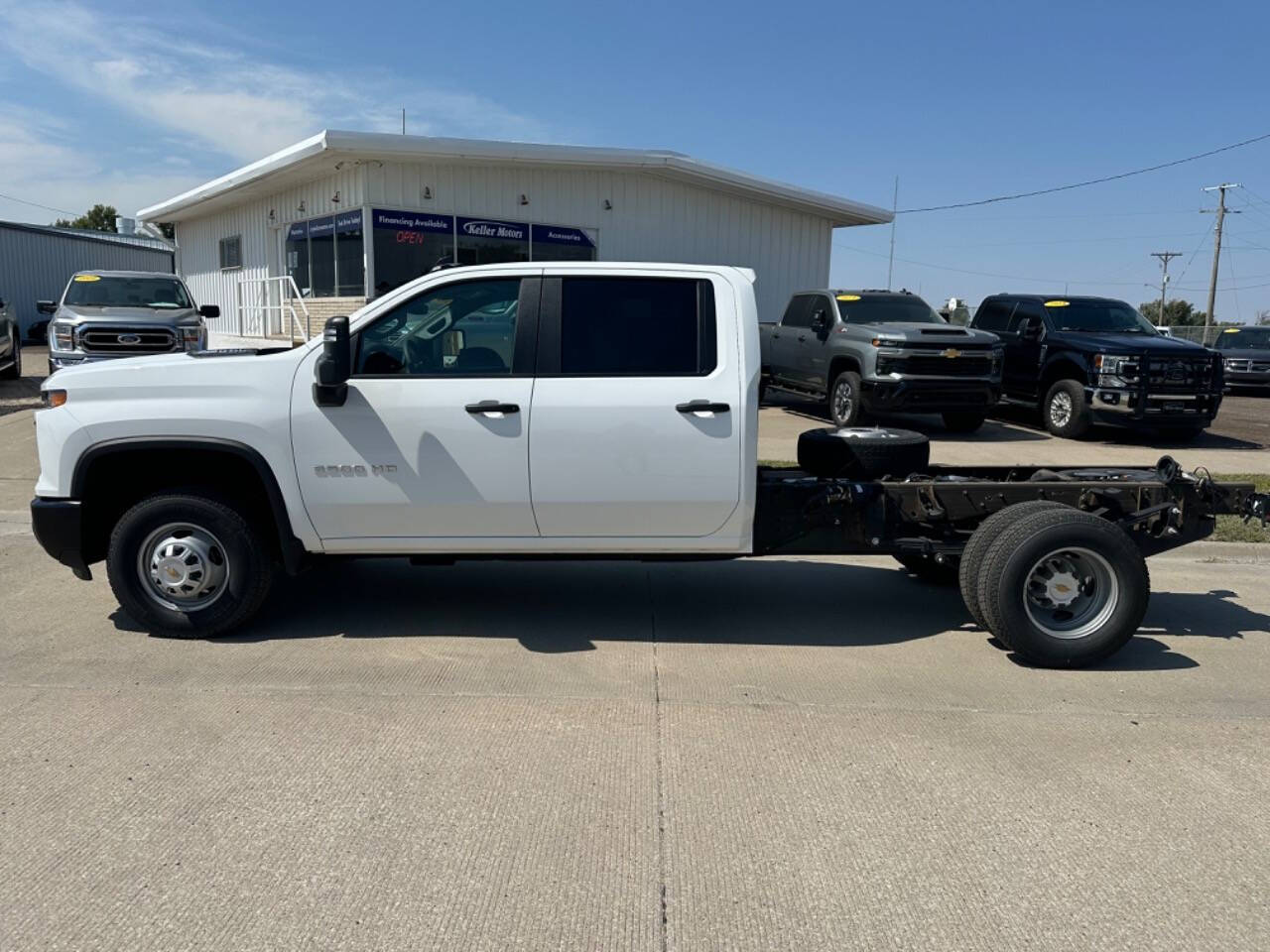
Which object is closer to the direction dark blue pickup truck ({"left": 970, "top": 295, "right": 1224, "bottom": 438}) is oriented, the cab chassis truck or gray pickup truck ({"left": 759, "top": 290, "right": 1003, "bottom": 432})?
the cab chassis truck

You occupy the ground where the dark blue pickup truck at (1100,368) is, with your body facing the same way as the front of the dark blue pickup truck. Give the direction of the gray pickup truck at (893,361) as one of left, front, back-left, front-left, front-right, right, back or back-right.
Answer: right

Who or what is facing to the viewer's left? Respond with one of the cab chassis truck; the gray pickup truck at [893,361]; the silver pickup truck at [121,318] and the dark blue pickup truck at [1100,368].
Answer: the cab chassis truck

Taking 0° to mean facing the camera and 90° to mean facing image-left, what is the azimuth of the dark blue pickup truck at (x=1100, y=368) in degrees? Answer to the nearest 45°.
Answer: approximately 315°

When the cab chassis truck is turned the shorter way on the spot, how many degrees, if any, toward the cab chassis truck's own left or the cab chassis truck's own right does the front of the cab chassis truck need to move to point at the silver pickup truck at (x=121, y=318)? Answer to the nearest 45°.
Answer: approximately 45° to the cab chassis truck's own right

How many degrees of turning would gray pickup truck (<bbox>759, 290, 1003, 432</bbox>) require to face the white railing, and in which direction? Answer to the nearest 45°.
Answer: approximately 135° to its right

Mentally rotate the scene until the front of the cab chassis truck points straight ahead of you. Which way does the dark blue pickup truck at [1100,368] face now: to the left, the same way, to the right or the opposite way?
to the left

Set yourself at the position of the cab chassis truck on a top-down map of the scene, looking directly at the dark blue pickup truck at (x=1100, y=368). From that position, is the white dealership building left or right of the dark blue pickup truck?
left

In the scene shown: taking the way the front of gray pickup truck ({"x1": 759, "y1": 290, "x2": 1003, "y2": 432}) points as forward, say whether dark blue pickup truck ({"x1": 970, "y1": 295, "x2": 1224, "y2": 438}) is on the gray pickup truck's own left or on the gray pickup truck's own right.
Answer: on the gray pickup truck's own left

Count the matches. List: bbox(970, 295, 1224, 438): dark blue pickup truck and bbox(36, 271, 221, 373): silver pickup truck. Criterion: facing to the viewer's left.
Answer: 0

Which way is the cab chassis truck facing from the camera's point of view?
to the viewer's left
